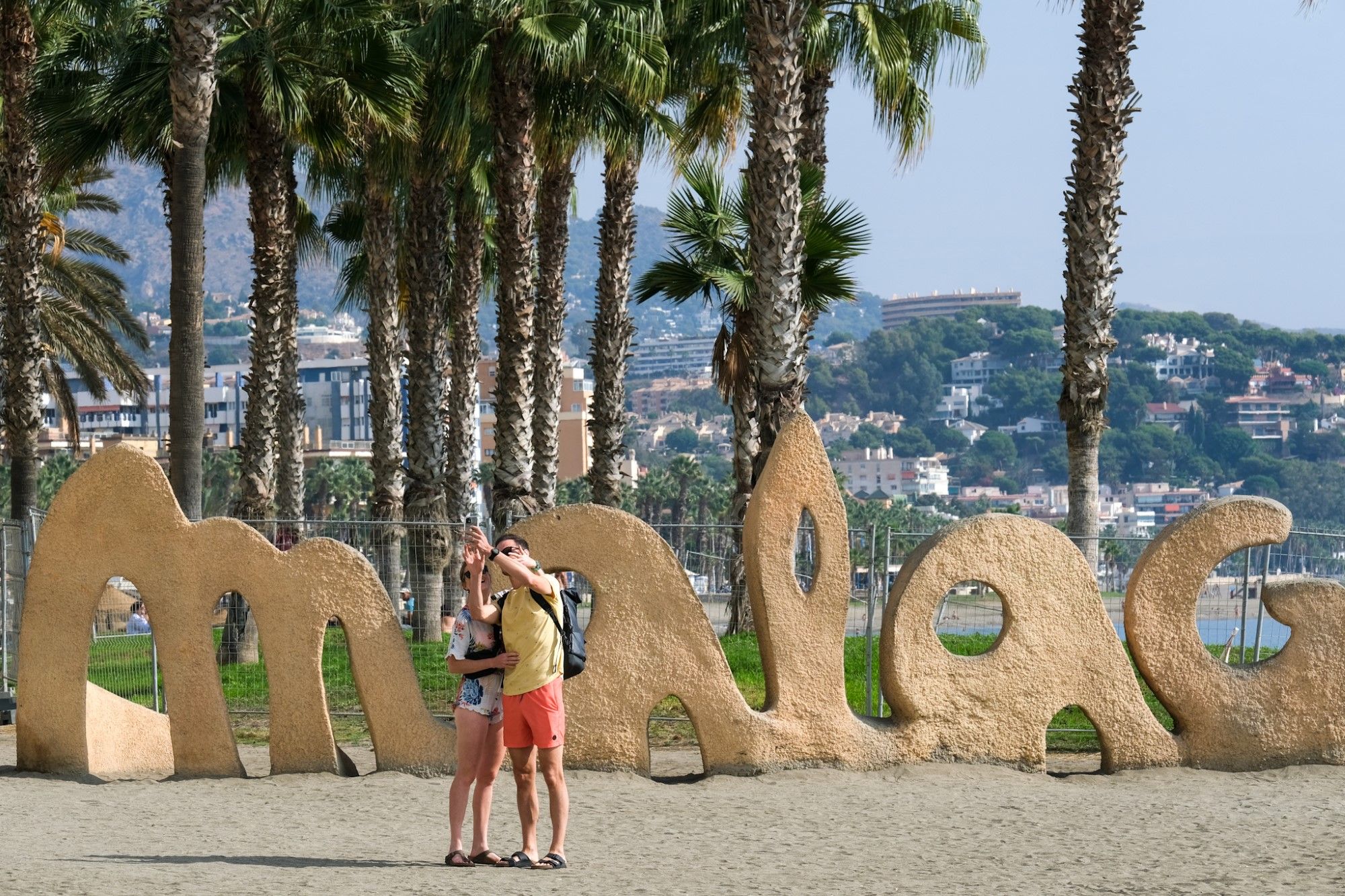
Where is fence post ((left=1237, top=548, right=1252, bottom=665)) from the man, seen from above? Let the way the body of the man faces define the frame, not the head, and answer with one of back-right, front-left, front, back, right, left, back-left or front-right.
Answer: back

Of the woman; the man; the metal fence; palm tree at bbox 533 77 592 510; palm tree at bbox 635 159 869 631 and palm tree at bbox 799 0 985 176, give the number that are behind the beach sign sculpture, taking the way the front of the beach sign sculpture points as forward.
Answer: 4

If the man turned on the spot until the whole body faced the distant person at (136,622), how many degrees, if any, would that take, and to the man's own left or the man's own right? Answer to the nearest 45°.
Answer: approximately 135° to the man's own right

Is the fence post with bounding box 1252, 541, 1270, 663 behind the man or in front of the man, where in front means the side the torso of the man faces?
behind

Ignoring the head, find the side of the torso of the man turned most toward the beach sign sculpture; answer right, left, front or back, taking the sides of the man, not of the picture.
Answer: back

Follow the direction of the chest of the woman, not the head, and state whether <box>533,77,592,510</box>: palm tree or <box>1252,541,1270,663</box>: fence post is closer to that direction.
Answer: the fence post

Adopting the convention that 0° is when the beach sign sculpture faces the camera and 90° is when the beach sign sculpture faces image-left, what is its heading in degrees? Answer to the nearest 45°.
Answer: approximately 0°
